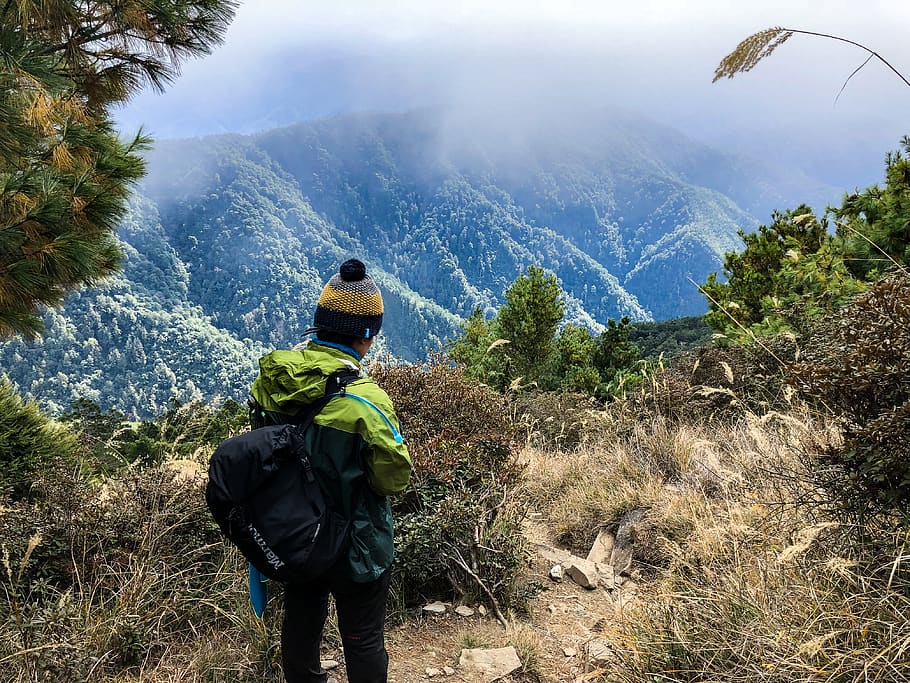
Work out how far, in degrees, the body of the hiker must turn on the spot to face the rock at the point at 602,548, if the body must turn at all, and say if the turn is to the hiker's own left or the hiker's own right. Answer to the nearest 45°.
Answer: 0° — they already face it

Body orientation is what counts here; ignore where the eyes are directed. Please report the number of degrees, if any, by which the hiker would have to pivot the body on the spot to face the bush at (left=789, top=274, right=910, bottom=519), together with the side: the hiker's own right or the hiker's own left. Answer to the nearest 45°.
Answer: approximately 45° to the hiker's own right

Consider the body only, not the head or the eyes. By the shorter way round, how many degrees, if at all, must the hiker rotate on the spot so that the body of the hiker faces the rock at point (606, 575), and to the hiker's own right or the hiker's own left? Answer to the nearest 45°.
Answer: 0° — they already face it

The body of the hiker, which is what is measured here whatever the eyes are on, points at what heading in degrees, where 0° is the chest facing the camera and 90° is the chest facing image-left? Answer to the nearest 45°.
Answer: approximately 225°

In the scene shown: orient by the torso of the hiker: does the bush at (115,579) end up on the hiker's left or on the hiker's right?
on the hiker's left

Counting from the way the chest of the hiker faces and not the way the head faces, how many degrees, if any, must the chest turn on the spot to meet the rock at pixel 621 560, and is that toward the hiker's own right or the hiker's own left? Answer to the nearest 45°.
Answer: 0° — they already face it

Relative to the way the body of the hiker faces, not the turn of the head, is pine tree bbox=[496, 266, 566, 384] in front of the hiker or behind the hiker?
in front

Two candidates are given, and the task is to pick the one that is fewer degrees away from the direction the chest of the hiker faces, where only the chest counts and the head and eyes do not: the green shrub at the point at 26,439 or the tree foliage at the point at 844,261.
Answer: the tree foliage

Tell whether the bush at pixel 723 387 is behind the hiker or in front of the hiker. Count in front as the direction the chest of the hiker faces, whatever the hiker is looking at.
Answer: in front

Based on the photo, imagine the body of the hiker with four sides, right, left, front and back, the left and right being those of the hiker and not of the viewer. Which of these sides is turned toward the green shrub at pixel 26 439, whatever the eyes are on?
left
